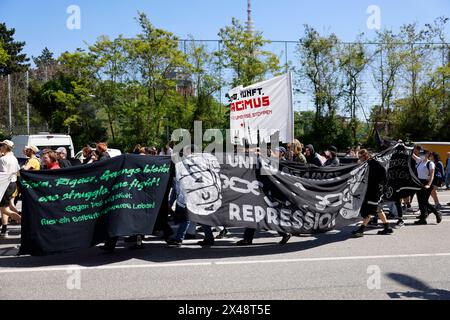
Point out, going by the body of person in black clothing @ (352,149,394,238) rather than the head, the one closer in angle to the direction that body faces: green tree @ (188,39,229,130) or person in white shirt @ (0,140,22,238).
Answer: the person in white shirt

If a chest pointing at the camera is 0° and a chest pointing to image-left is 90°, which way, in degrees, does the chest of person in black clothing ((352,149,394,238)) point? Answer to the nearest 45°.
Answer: approximately 90°

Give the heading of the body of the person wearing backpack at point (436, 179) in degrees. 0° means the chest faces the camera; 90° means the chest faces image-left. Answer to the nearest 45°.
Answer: approximately 90°

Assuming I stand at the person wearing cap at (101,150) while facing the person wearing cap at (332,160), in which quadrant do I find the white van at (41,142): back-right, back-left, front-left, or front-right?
back-left

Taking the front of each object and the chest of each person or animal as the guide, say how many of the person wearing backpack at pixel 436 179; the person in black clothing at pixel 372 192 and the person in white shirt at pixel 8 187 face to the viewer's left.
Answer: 3

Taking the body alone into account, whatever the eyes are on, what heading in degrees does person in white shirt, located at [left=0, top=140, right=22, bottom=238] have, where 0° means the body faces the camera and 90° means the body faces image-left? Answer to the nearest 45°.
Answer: approximately 90°

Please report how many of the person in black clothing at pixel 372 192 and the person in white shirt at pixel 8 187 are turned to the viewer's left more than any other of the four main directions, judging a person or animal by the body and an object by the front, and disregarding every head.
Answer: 2

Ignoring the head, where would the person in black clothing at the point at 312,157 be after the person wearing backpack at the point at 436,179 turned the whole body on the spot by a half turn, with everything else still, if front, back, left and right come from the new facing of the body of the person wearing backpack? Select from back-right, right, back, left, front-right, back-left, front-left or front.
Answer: back-right

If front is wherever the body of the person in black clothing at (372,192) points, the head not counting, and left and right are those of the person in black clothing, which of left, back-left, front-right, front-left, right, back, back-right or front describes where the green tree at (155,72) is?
front-right

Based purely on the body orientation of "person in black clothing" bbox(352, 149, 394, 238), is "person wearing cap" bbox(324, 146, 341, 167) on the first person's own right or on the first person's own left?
on the first person's own right

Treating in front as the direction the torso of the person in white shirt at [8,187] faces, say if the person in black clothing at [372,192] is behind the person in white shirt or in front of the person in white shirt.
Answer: behind

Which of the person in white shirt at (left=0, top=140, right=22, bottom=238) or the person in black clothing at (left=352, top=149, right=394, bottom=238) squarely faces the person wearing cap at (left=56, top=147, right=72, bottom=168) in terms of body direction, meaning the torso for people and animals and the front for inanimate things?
the person in black clothing

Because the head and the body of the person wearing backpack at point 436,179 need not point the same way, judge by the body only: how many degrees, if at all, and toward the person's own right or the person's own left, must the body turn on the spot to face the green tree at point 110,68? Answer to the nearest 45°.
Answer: approximately 45° to the person's own right

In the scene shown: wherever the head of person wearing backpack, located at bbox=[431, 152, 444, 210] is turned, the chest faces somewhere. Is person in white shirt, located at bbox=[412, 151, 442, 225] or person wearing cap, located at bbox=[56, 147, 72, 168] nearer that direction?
the person wearing cap
